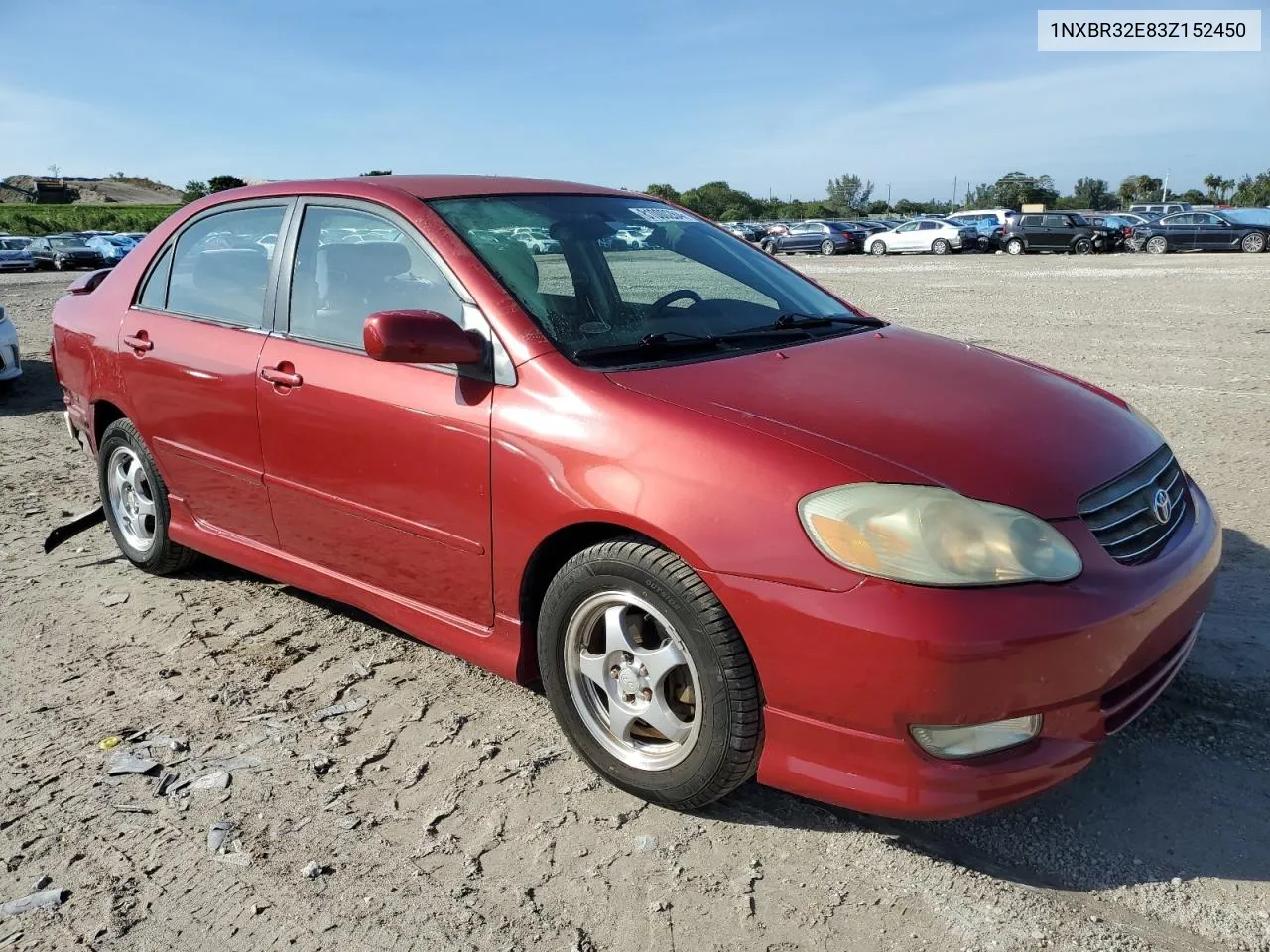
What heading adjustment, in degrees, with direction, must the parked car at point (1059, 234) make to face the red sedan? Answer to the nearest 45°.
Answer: approximately 90° to its right

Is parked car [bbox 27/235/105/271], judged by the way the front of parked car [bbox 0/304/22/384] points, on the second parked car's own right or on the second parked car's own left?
on the second parked car's own left

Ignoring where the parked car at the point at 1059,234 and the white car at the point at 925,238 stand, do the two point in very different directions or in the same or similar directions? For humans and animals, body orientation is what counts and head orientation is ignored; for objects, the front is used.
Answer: very different directions

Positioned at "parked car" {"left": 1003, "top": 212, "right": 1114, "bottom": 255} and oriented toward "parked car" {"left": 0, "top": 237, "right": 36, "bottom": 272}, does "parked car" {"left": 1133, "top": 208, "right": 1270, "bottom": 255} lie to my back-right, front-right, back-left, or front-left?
back-left

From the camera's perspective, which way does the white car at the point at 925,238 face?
to the viewer's left

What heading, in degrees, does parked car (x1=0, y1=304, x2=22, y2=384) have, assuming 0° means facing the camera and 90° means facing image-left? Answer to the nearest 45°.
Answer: approximately 315°

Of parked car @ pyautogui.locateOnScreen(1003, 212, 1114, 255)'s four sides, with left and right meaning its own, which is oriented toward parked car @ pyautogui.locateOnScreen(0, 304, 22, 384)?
right

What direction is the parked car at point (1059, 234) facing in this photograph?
to the viewer's right

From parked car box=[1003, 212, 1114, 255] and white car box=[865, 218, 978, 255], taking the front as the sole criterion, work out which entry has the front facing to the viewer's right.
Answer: the parked car

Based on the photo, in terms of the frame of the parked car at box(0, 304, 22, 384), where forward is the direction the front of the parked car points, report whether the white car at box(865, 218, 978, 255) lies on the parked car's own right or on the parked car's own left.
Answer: on the parked car's own left

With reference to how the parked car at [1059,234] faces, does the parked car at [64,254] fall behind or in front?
behind
